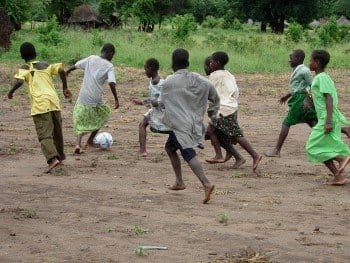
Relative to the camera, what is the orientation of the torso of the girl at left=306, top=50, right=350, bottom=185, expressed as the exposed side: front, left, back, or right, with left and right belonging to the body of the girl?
left

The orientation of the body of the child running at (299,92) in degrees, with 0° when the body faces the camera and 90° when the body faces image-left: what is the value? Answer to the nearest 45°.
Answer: approximately 90°

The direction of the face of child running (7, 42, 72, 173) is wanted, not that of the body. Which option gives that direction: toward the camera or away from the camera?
away from the camera

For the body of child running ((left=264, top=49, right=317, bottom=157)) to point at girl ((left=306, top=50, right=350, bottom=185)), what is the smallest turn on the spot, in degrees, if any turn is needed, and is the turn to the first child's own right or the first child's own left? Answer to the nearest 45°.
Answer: approximately 90° to the first child's own left

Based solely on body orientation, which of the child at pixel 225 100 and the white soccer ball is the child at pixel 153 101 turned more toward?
the white soccer ball

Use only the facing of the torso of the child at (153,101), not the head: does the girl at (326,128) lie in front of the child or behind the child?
behind

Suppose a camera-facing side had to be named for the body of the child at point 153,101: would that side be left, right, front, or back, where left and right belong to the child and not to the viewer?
left

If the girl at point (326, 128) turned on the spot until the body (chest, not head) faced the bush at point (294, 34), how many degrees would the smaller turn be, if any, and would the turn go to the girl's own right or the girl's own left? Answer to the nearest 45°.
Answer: approximately 90° to the girl's own right
